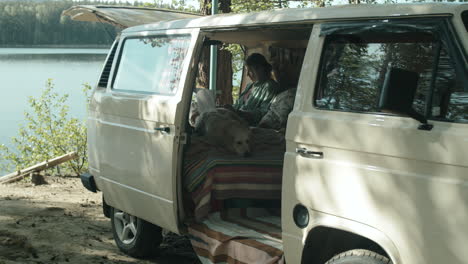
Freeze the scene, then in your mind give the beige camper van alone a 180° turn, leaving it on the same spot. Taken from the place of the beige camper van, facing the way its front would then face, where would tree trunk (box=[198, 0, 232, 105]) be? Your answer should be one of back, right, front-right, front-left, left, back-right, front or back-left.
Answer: front-right

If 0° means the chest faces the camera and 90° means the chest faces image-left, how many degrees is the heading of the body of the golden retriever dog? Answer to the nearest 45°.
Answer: approximately 315°

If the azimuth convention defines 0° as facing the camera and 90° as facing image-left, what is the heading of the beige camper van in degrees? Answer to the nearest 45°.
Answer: approximately 315°
